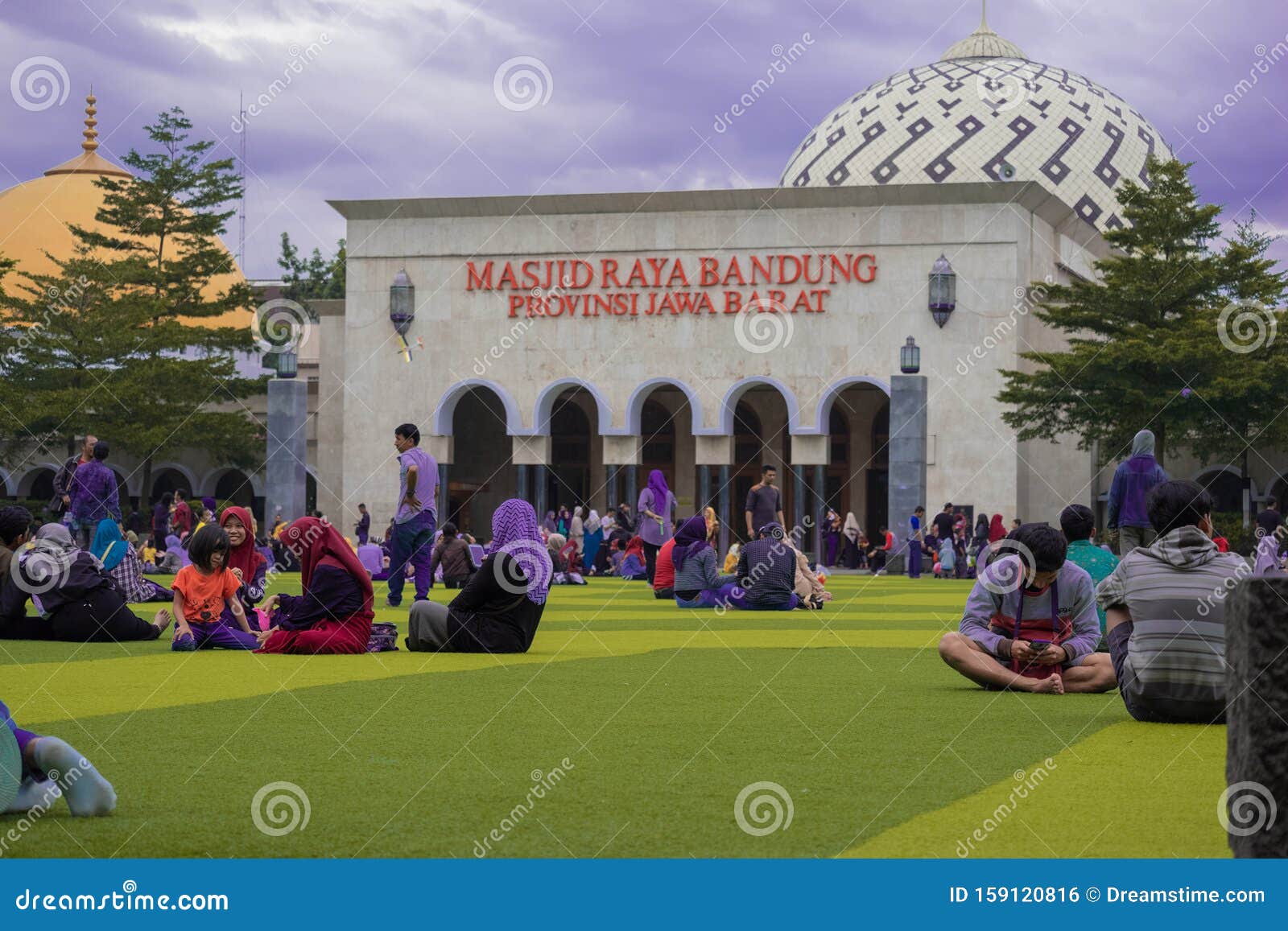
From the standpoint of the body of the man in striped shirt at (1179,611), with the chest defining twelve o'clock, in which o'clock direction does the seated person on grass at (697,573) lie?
The seated person on grass is roughly at 11 o'clock from the man in striped shirt.

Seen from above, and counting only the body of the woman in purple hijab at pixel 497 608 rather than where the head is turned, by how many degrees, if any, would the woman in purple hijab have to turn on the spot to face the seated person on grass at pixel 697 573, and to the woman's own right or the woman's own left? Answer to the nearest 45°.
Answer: approximately 45° to the woman's own right

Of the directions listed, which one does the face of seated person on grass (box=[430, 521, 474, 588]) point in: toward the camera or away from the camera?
away from the camera

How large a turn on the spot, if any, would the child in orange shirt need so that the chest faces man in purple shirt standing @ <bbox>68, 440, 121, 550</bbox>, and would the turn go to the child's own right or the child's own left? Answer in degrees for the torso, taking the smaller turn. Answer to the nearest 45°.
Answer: approximately 180°

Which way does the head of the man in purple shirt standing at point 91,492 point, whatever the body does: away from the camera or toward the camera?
away from the camera

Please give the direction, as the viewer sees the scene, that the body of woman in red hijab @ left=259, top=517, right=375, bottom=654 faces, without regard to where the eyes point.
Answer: to the viewer's left

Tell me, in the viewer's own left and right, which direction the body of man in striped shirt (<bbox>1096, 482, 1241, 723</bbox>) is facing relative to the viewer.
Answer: facing away from the viewer

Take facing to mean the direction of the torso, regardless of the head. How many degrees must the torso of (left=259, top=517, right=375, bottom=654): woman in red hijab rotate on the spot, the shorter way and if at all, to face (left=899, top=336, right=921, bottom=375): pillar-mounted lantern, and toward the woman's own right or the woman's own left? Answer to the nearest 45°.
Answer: approximately 135° to the woman's own right
